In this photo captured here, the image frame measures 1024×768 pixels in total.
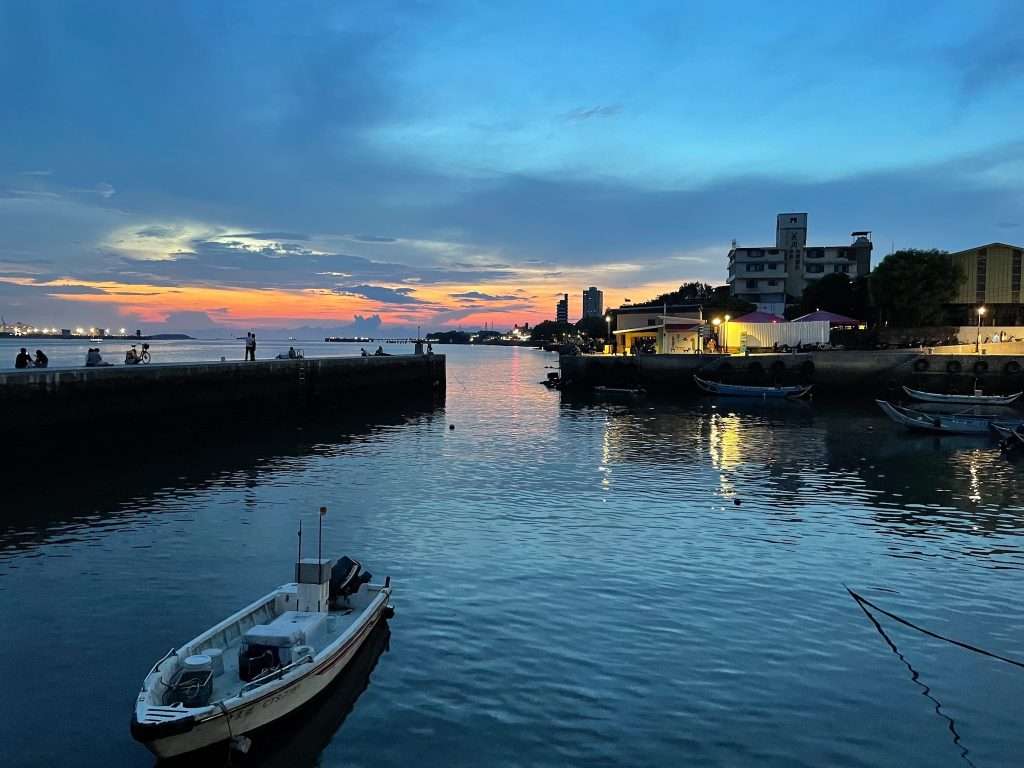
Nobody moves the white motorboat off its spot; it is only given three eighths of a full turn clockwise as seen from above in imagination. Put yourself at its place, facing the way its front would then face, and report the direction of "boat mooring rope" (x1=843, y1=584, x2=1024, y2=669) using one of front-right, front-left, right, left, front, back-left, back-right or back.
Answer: right

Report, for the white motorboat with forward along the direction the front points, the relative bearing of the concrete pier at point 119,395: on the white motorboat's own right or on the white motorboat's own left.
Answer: on the white motorboat's own right

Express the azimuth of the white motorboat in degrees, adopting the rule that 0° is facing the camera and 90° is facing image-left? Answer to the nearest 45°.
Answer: approximately 45°

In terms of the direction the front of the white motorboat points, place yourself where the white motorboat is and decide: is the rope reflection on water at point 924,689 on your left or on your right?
on your left
